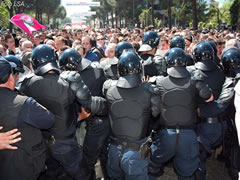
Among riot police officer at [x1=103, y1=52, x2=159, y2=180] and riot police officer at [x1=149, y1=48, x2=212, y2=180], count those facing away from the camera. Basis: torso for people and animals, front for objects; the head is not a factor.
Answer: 2

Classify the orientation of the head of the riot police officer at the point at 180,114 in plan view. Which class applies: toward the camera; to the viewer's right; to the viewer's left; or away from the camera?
away from the camera

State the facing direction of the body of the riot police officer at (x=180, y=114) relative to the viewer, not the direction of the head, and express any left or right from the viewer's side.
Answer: facing away from the viewer

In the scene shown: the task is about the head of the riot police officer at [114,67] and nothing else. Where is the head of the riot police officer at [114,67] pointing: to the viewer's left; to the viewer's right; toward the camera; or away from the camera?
away from the camera

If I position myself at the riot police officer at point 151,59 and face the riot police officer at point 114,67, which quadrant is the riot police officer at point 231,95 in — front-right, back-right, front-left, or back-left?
back-left

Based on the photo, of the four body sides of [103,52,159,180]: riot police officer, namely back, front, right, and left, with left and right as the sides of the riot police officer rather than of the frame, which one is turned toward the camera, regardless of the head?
back

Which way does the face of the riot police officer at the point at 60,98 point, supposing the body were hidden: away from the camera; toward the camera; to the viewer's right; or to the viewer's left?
away from the camera

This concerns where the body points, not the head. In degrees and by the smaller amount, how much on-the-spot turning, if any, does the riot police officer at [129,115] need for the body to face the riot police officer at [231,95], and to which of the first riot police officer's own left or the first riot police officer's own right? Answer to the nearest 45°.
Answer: approximately 45° to the first riot police officer's own right

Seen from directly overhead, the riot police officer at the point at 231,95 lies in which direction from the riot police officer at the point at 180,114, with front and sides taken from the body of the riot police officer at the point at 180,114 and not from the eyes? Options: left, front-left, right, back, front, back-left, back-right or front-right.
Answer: front-right

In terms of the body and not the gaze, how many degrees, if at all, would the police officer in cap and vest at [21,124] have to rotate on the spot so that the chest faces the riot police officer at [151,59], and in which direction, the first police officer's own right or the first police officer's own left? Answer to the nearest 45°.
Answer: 0° — they already face them

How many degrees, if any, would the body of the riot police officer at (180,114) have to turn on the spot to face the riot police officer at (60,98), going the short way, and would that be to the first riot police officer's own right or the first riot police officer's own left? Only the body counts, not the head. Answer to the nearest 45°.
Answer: approximately 90° to the first riot police officer's own left
